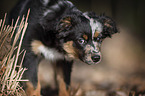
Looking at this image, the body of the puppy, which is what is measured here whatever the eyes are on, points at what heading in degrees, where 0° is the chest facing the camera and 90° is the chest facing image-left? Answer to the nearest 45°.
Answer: approximately 315°
